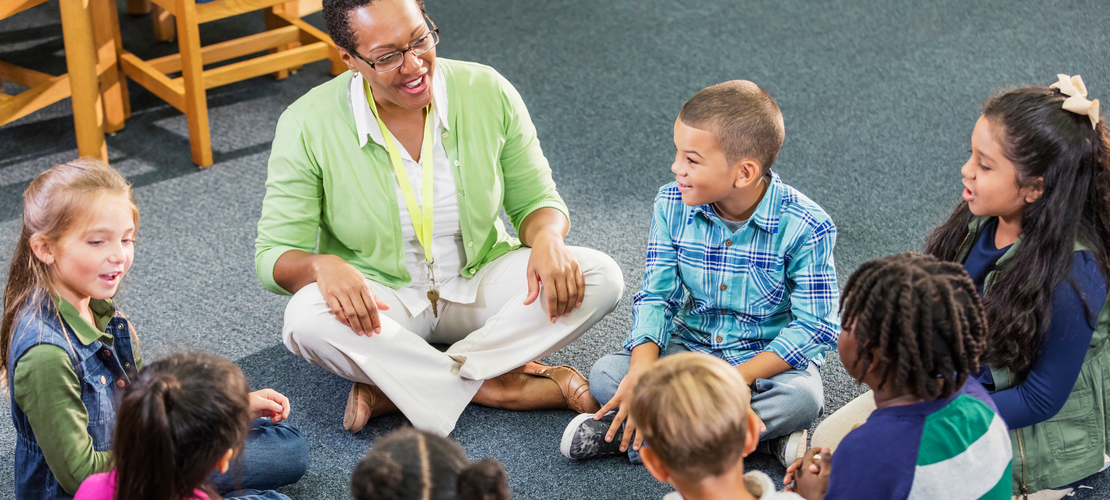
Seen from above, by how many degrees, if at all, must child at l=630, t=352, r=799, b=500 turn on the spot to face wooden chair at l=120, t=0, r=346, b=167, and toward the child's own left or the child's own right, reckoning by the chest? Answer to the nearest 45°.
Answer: approximately 45° to the child's own left

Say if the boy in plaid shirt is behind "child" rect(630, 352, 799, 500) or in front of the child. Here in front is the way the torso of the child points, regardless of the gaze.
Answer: in front

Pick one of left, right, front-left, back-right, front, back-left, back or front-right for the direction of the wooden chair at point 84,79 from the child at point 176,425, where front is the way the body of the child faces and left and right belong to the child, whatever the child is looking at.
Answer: front-left

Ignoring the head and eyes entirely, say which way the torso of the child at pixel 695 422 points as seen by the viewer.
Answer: away from the camera

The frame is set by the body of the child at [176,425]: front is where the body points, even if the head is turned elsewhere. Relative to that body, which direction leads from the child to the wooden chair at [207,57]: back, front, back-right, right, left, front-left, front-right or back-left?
front-left

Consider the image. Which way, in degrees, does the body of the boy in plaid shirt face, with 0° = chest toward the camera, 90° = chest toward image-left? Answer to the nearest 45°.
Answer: approximately 45°

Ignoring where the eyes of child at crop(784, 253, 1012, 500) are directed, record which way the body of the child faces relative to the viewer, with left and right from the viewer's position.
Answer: facing away from the viewer and to the left of the viewer

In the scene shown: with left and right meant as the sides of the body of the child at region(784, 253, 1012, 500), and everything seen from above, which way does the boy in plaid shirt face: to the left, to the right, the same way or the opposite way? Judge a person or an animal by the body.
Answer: to the left

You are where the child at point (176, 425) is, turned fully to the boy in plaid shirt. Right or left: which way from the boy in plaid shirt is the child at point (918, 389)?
right

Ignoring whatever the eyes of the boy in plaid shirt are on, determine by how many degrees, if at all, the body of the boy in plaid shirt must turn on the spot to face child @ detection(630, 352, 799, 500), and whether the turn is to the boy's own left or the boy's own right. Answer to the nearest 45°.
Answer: approximately 45° to the boy's own left

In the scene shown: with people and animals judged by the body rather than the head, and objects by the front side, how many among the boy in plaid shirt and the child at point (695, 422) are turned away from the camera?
1

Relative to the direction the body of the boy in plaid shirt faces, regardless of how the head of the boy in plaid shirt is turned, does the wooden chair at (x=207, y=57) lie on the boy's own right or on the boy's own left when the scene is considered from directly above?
on the boy's own right

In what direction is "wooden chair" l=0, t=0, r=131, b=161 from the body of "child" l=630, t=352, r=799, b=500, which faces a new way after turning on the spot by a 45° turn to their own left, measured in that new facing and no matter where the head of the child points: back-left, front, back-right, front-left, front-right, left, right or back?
front

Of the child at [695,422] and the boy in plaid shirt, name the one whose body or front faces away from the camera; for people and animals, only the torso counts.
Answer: the child

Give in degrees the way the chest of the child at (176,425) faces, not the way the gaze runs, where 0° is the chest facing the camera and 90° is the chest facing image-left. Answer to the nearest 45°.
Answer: approximately 225°
